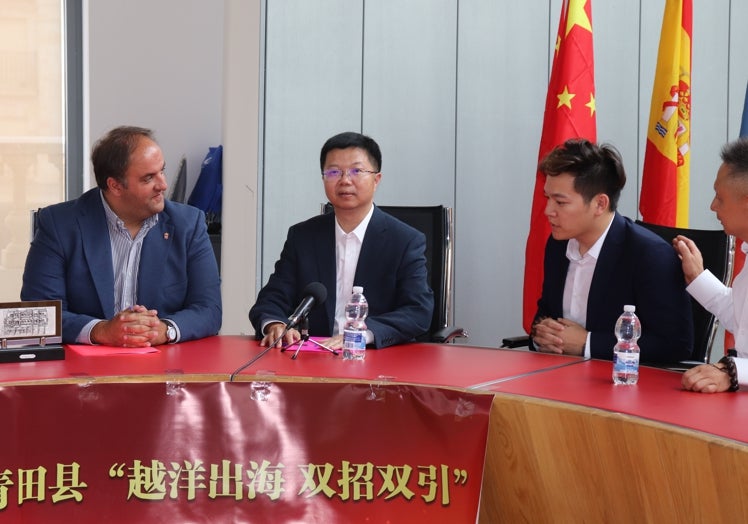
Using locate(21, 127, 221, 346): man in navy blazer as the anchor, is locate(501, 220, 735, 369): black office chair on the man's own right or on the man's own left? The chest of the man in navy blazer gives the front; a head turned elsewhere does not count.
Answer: on the man's own left

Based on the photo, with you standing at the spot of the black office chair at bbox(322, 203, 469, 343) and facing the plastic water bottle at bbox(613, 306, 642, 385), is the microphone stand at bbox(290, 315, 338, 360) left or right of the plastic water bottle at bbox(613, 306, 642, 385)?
right

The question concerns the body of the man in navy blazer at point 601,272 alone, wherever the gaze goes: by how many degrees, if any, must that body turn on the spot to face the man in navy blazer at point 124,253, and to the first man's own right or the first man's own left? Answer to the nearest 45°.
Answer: approximately 45° to the first man's own right

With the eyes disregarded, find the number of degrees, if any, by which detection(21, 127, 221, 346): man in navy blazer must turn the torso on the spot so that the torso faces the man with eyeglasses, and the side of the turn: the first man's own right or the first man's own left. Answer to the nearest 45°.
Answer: approximately 90° to the first man's own left

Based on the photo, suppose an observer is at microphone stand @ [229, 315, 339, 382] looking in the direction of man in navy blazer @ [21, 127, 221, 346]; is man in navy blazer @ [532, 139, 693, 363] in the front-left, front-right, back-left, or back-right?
back-right

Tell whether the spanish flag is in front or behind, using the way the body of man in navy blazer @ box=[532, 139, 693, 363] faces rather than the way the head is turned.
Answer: behind

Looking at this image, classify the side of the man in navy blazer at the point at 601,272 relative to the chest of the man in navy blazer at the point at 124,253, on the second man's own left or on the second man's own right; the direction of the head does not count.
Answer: on the second man's own left
